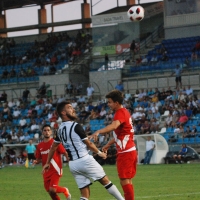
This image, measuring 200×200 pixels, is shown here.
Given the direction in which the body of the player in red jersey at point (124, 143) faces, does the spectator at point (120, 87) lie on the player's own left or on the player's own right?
on the player's own right

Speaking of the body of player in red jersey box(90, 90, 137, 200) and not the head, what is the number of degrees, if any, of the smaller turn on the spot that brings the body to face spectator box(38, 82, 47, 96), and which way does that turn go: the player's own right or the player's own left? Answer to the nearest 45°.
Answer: approximately 90° to the player's own right

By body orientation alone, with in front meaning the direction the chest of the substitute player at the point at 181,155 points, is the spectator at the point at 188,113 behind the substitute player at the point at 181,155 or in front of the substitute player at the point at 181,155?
behind

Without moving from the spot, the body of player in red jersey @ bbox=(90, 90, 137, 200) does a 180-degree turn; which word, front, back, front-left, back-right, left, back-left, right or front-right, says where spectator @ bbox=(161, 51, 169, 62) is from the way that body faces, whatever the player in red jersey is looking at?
left

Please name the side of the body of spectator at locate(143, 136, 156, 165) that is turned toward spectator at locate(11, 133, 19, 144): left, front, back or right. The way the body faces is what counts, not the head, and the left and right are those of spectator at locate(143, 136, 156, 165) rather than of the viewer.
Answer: right

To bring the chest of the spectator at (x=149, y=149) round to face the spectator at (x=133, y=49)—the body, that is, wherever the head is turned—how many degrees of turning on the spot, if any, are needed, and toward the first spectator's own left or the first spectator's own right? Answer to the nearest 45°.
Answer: approximately 135° to the first spectator's own right

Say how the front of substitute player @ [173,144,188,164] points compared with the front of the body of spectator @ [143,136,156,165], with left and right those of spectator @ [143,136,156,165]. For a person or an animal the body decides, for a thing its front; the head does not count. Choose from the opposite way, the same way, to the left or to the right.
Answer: the same way

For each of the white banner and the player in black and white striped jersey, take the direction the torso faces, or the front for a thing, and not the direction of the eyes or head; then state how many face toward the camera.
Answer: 1

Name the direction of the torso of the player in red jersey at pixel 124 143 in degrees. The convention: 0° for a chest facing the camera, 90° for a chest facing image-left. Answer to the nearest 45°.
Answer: approximately 90°

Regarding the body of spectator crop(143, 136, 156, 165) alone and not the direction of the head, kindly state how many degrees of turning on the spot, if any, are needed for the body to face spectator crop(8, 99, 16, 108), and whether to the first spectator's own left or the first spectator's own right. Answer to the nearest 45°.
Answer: approximately 90° to the first spectator's own right

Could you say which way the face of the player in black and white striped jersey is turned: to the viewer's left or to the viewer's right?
to the viewer's right

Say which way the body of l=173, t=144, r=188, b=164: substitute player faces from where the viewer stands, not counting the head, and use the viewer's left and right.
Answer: facing the viewer and to the left of the viewer

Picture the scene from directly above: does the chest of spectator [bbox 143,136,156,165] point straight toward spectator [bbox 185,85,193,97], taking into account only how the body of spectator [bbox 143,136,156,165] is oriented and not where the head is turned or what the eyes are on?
no

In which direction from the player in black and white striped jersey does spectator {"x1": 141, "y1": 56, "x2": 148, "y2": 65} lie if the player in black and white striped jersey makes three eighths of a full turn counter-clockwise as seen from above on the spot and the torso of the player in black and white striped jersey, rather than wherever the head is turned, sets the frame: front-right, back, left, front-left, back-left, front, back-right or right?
right

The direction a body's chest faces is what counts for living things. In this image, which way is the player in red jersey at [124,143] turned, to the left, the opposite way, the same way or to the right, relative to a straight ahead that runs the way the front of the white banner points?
to the right

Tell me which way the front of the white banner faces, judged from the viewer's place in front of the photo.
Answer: facing the viewer

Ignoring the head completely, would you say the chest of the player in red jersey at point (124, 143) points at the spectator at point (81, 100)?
no

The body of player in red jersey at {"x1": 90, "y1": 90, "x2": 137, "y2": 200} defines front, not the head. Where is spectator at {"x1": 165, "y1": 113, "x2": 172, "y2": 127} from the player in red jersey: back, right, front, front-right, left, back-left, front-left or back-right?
right

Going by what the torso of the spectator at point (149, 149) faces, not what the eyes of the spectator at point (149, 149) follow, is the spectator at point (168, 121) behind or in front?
behind
